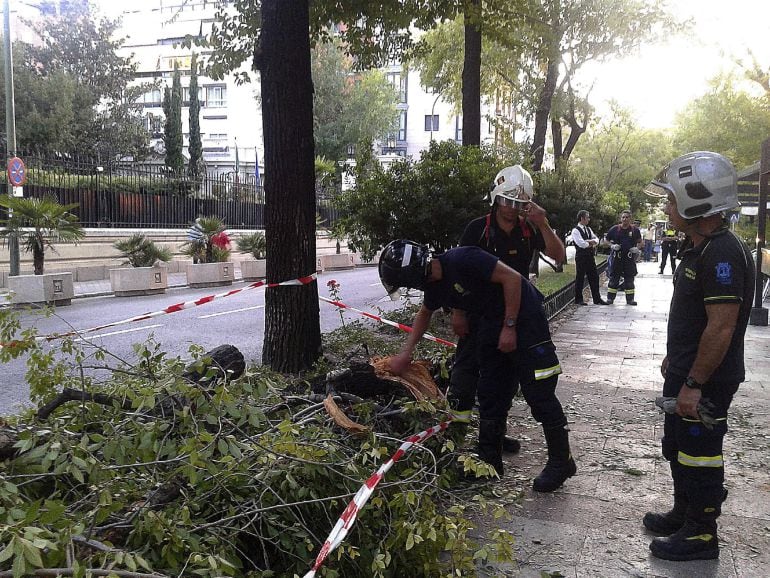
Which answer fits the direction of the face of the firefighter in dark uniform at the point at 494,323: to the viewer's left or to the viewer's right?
to the viewer's left

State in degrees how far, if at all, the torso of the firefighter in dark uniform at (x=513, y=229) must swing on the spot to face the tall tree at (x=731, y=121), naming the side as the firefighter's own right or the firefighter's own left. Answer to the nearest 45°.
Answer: approximately 180°

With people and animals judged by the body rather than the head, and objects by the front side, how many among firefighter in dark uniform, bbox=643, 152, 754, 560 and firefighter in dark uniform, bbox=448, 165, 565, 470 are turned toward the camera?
1

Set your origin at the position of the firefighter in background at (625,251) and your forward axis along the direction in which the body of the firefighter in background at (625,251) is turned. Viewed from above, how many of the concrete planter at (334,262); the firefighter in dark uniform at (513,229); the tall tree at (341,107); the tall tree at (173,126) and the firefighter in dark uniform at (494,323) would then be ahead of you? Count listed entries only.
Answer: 2

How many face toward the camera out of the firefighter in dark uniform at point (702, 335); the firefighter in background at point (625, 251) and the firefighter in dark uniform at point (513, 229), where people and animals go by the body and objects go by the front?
2

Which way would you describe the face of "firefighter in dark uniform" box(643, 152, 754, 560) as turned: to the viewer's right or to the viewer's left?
to the viewer's left

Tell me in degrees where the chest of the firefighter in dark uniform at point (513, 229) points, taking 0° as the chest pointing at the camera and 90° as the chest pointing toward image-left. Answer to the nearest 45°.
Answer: approximately 0°

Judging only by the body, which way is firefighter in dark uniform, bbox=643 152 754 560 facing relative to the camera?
to the viewer's left

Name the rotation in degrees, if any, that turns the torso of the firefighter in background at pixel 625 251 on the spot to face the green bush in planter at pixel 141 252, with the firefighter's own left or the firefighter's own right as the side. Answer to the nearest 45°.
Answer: approximately 90° to the firefighter's own right

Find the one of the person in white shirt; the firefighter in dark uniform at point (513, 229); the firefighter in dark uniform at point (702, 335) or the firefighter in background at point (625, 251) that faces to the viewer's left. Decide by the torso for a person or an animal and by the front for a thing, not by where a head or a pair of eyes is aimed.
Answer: the firefighter in dark uniform at point (702, 335)

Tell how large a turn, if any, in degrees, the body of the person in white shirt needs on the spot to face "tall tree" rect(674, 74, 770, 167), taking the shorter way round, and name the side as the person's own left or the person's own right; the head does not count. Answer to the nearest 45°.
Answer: approximately 135° to the person's own left

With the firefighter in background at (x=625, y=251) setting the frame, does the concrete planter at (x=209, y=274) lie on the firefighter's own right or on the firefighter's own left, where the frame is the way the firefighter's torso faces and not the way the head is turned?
on the firefighter's own right

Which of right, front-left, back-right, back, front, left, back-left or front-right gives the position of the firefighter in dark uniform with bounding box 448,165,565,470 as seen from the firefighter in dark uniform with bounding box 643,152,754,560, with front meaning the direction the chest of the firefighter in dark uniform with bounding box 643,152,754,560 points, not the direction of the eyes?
front-right

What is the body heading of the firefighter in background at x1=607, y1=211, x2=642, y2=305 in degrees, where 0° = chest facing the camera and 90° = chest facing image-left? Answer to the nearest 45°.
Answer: approximately 0°

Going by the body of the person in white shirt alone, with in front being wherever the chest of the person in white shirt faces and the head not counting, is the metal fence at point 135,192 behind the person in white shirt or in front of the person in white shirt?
behind
